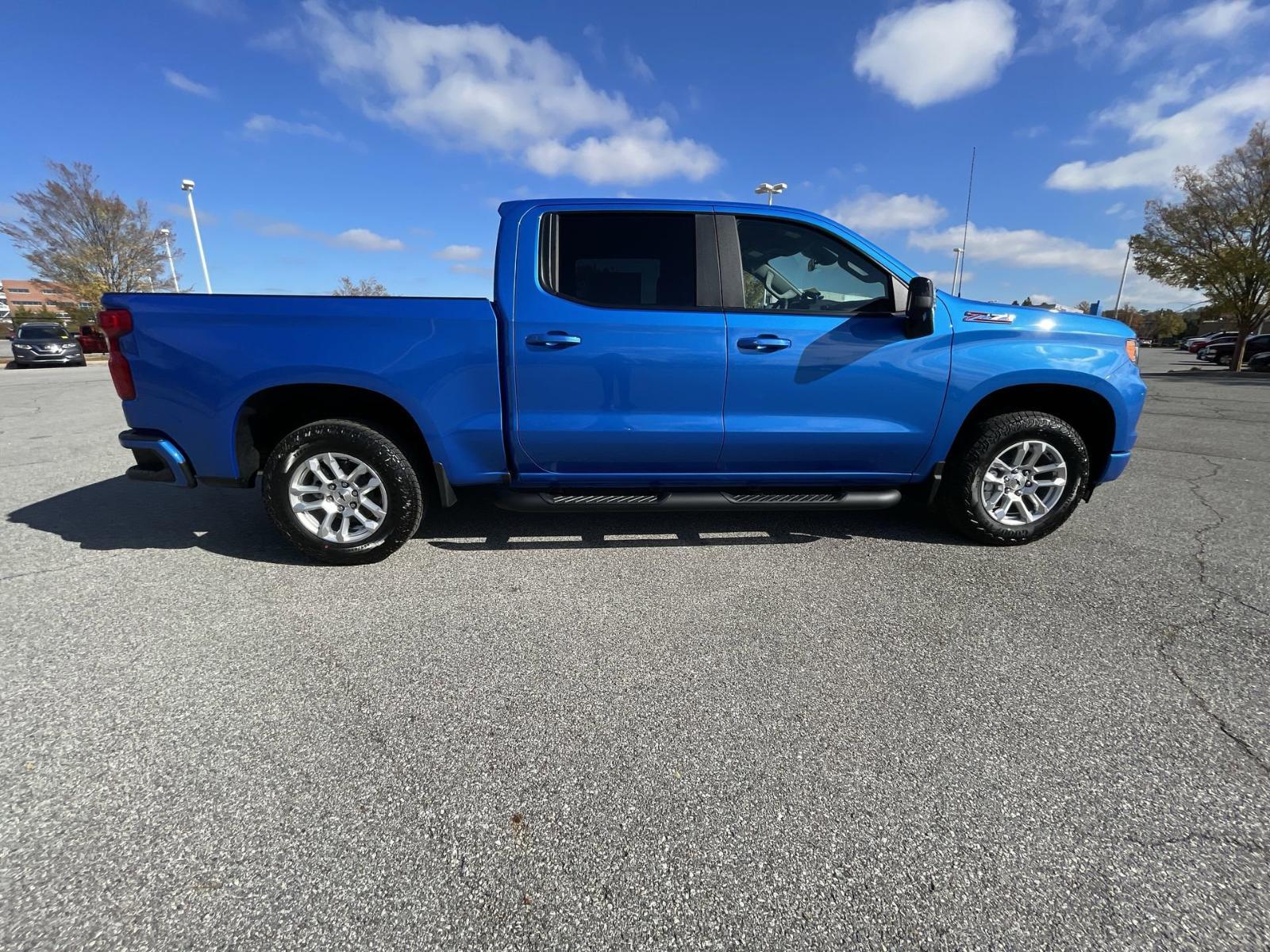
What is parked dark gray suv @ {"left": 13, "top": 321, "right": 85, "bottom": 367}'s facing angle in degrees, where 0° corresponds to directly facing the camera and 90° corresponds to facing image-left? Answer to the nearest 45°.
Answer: approximately 0°

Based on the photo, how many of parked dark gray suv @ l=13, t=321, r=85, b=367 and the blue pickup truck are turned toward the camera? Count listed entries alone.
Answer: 1

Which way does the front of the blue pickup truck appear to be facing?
to the viewer's right

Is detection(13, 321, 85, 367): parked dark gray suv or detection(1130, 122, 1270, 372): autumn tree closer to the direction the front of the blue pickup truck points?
the autumn tree

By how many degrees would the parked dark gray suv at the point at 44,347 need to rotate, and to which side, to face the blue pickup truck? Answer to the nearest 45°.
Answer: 0° — it already faces it

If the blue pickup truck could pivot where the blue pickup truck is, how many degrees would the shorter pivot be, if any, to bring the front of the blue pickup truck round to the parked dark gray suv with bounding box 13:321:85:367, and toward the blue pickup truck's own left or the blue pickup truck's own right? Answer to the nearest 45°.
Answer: approximately 135° to the blue pickup truck's own left
